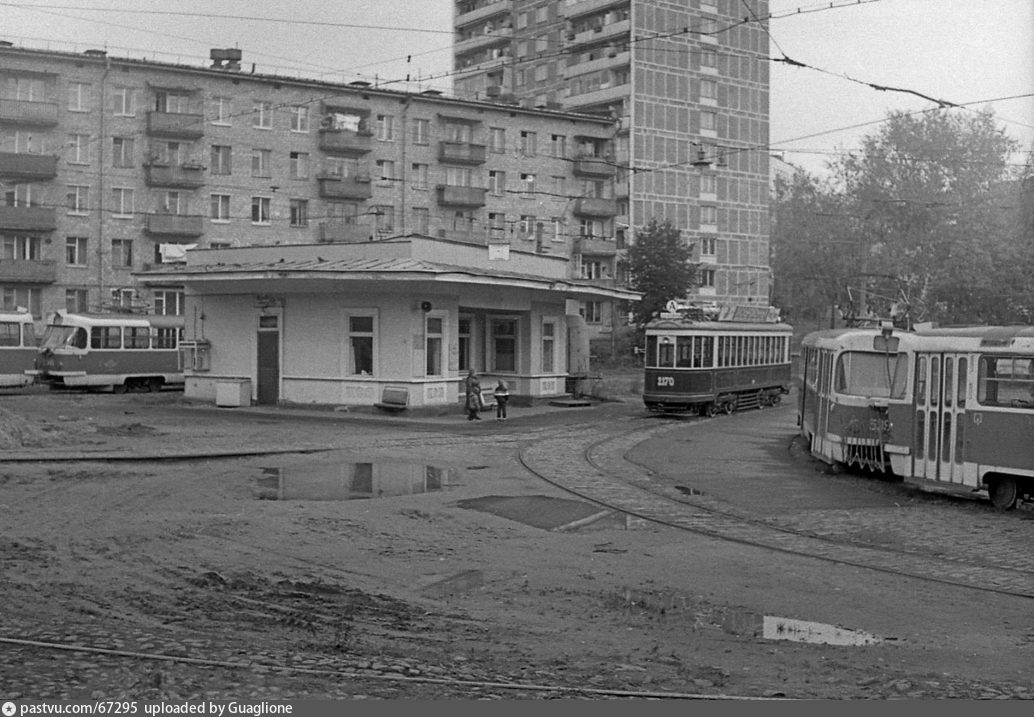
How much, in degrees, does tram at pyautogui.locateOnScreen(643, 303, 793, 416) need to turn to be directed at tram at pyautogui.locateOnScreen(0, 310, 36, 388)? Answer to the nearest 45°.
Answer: approximately 45° to its right

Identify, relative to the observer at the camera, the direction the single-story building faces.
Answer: facing the viewer and to the right of the viewer

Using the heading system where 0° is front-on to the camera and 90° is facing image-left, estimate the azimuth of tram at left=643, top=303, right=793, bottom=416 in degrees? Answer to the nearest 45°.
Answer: approximately 45°

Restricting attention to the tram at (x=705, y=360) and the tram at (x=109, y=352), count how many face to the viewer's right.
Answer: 0

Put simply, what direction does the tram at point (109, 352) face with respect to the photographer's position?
facing the viewer and to the left of the viewer

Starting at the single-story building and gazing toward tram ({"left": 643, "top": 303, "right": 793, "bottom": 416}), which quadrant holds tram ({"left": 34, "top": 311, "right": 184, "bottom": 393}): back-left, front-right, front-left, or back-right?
back-left

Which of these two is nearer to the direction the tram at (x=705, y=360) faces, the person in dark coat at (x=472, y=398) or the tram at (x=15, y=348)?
the person in dark coat

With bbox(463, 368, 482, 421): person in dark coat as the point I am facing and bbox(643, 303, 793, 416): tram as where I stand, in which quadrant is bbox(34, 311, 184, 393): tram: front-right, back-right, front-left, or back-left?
front-right

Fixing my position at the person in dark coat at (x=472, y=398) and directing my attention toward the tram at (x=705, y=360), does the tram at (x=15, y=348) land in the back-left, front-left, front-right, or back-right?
back-left

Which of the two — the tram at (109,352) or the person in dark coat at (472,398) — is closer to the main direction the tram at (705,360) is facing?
the person in dark coat

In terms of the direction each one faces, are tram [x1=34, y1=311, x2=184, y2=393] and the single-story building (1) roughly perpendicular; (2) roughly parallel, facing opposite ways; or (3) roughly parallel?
roughly perpendicular

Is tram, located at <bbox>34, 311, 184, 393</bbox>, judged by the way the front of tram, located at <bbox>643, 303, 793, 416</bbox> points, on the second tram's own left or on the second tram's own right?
on the second tram's own right
